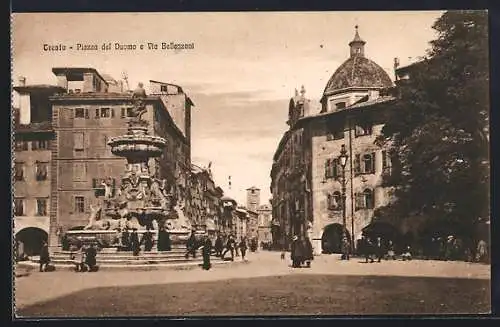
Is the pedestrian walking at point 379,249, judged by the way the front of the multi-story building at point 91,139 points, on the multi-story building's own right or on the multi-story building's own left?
on the multi-story building's own left

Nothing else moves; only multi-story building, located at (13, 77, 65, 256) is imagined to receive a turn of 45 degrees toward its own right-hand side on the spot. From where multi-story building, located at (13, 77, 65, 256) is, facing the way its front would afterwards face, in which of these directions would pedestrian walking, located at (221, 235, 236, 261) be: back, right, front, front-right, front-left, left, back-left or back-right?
back-left

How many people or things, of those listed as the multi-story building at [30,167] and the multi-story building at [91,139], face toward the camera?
2

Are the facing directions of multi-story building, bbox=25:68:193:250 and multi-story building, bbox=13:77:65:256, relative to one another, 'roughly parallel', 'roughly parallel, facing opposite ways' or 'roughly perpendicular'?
roughly parallel

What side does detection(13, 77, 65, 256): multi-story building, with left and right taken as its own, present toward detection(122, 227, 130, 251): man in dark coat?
left

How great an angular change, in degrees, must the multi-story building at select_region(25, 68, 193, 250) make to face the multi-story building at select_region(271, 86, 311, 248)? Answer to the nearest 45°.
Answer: approximately 90° to its left

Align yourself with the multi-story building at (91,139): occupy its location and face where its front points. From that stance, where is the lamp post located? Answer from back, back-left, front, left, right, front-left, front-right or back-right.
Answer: left

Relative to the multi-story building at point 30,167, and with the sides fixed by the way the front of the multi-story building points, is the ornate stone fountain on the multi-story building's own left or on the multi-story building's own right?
on the multi-story building's own left

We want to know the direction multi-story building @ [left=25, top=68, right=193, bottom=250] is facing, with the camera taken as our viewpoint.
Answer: facing the viewer

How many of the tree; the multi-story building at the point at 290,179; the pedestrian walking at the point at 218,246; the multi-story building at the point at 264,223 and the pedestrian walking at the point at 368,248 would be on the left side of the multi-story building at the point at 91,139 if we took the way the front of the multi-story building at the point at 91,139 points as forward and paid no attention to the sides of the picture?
5

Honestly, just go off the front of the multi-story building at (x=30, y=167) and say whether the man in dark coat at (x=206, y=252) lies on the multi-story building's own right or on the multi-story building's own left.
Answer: on the multi-story building's own left

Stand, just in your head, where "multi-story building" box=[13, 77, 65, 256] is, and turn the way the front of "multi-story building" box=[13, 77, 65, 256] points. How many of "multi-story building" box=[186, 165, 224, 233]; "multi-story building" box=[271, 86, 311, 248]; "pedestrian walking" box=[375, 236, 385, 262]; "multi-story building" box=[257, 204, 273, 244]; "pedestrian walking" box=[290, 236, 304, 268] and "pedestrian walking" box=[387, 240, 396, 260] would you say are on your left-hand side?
6
